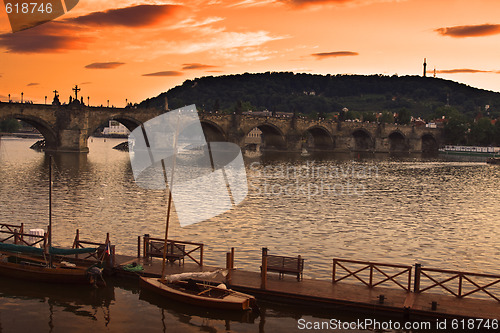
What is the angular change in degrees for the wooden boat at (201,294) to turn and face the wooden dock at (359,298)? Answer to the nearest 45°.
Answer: approximately 135° to its right

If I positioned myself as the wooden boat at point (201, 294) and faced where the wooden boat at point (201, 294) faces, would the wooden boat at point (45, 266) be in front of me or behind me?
in front

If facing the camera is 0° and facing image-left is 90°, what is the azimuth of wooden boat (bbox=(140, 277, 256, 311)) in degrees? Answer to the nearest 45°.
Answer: approximately 135°
